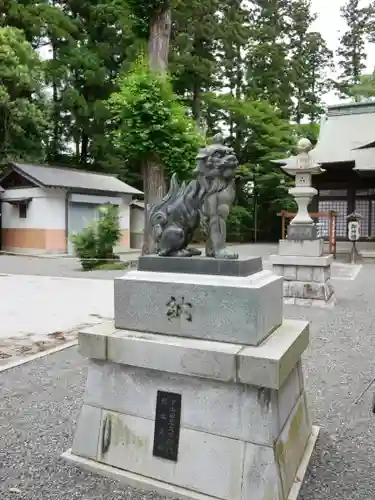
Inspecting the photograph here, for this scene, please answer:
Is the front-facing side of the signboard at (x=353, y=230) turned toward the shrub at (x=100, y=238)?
no

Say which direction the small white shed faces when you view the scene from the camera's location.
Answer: facing the viewer and to the right of the viewer

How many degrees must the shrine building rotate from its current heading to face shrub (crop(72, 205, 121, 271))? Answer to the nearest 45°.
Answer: approximately 45° to its right

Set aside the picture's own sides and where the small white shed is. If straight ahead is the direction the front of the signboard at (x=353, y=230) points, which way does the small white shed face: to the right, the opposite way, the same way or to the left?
to the left

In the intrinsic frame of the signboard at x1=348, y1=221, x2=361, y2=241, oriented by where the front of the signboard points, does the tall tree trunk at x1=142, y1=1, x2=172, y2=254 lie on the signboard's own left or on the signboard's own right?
on the signboard's own right

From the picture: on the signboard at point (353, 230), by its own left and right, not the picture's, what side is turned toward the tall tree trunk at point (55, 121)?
right

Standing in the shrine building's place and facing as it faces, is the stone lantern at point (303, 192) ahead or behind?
ahead

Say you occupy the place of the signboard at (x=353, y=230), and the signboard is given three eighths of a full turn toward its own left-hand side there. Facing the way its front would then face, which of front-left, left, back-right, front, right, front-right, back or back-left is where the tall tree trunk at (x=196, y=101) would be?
left

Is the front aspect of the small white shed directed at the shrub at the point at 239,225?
no

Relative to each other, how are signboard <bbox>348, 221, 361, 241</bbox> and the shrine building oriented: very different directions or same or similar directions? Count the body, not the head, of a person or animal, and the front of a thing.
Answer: same or similar directions

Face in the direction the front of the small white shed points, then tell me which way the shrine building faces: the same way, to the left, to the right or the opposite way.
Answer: to the right

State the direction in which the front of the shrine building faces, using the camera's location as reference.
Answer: facing the viewer

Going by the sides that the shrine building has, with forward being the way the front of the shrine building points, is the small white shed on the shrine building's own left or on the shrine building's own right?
on the shrine building's own right

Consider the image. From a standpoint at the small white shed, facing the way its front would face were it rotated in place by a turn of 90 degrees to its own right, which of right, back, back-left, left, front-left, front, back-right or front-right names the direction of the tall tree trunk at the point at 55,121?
back-right

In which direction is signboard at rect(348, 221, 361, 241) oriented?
toward the camera

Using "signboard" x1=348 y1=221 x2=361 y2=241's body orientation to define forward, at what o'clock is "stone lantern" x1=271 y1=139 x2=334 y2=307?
The stone lantern is roughly at 12 o'clock from the signboard.
